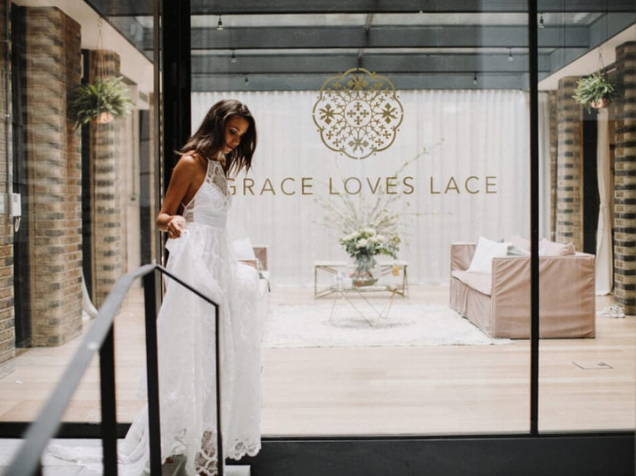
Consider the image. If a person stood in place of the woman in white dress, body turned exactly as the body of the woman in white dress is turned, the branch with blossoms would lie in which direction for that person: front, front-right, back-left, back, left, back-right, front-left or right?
left

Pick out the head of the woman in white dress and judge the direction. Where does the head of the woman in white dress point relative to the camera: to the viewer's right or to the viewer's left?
to the viewer's right

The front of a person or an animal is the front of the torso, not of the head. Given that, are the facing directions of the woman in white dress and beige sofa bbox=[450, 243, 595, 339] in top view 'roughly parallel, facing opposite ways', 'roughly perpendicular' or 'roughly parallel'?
roughly parallel, facing opposite ways

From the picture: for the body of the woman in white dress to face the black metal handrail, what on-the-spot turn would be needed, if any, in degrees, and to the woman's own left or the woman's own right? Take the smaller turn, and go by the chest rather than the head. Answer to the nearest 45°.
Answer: approximately 45° to the woman's own right

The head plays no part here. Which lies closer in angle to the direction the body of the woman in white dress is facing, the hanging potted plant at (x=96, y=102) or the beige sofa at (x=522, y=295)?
the beige sofa

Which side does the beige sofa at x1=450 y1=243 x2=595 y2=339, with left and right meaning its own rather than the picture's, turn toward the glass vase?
front

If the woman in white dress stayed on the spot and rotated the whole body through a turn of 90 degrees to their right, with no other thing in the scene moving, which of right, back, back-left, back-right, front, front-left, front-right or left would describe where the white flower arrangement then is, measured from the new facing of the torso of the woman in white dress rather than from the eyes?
back

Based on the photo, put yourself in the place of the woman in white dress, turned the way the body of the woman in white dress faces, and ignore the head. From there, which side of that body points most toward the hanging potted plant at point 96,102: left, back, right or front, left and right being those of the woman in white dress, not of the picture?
back

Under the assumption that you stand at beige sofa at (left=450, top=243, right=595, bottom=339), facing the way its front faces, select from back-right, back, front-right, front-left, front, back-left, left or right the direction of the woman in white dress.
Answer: front-left

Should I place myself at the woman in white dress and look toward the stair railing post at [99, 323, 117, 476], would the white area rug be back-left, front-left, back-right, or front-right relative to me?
back-left

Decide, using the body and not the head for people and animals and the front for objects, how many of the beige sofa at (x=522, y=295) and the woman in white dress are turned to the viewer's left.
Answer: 1

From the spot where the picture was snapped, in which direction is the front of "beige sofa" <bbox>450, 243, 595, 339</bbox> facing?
facing to the left of the viewer

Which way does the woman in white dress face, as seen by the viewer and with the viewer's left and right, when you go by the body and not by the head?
facing the viewer and to the right of the viewer
